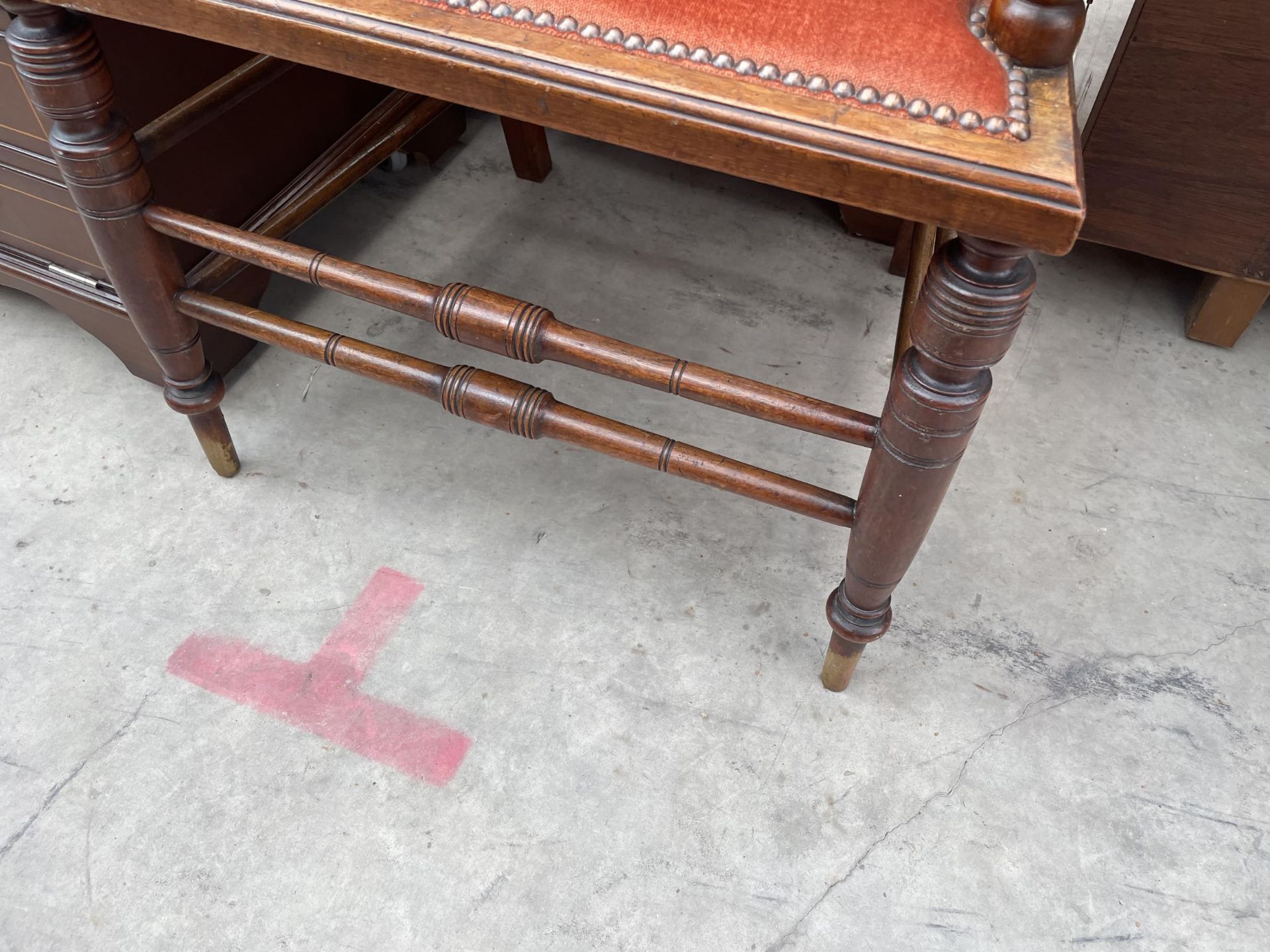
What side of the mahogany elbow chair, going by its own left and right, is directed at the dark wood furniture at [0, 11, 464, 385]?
right

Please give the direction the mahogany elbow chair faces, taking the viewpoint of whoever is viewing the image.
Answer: facing the viewer and to the left of the viewer
